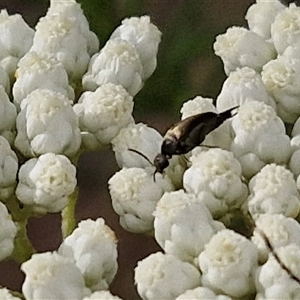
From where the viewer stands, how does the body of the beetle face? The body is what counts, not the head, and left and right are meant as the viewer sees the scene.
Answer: facing the viewer and to the left of the viewer
